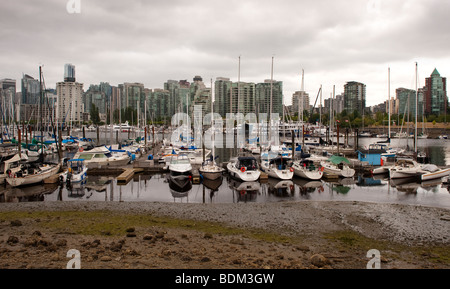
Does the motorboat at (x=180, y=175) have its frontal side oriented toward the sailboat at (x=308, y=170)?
no

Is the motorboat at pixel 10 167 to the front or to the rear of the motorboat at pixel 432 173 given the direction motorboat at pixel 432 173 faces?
to the rear

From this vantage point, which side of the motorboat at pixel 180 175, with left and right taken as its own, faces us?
front

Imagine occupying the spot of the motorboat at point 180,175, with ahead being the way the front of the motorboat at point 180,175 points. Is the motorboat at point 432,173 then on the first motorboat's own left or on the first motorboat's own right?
on the first motorboat's own left

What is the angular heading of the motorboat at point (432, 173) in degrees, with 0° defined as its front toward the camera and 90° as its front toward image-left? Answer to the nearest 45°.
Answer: approximately 270°

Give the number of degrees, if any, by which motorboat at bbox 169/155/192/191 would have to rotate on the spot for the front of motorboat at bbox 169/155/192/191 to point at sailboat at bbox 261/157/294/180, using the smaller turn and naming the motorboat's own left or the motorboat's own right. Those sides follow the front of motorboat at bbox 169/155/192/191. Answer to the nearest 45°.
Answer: approximately 90° to the motorboat's own left

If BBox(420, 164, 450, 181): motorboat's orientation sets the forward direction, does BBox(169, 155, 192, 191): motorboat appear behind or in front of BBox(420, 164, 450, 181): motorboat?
behind

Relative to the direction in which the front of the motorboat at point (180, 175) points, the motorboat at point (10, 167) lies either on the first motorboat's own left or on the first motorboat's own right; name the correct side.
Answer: on the first motorboat's own right

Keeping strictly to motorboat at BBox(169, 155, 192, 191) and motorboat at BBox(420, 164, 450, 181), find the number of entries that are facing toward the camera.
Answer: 1

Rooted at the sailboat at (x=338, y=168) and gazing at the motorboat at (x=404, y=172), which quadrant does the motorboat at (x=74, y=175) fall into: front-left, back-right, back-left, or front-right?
back-right

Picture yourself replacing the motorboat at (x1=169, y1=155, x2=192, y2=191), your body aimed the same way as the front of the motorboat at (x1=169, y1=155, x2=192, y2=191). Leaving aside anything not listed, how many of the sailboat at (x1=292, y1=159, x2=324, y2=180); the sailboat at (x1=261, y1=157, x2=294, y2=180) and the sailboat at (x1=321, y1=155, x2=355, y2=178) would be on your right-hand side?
0
